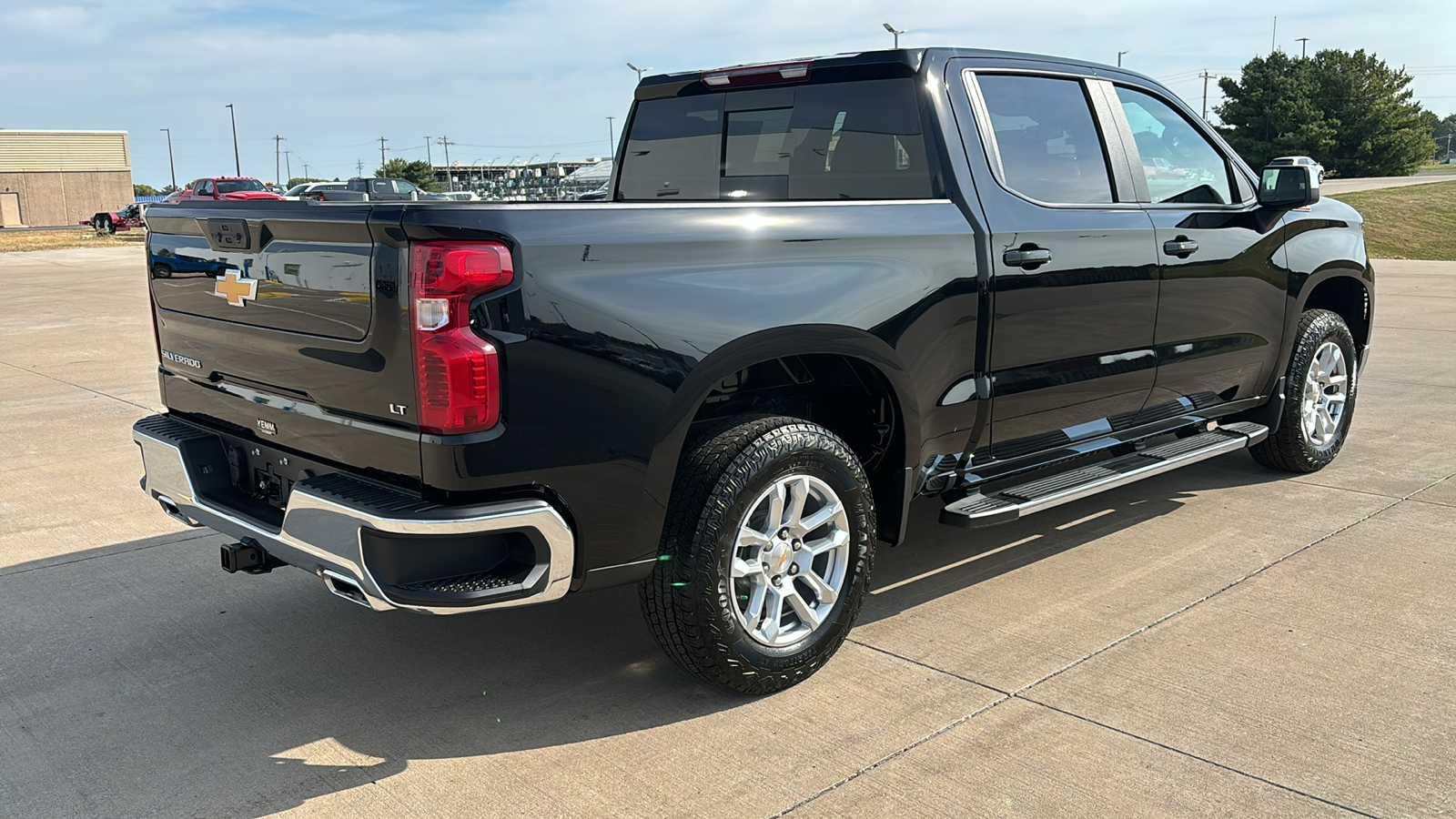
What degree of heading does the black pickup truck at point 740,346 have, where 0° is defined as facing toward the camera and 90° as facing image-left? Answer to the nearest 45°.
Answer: approximately 225°
